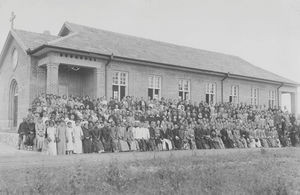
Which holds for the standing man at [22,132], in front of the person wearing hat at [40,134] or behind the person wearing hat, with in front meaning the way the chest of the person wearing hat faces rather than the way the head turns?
behind

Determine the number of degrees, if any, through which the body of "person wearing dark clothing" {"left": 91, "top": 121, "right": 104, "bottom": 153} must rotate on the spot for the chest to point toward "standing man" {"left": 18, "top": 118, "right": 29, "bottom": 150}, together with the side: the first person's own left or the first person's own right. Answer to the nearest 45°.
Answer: approximately 90° to the first person's own right

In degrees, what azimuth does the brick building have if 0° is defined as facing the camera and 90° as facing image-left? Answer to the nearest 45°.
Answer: approximately 45°
